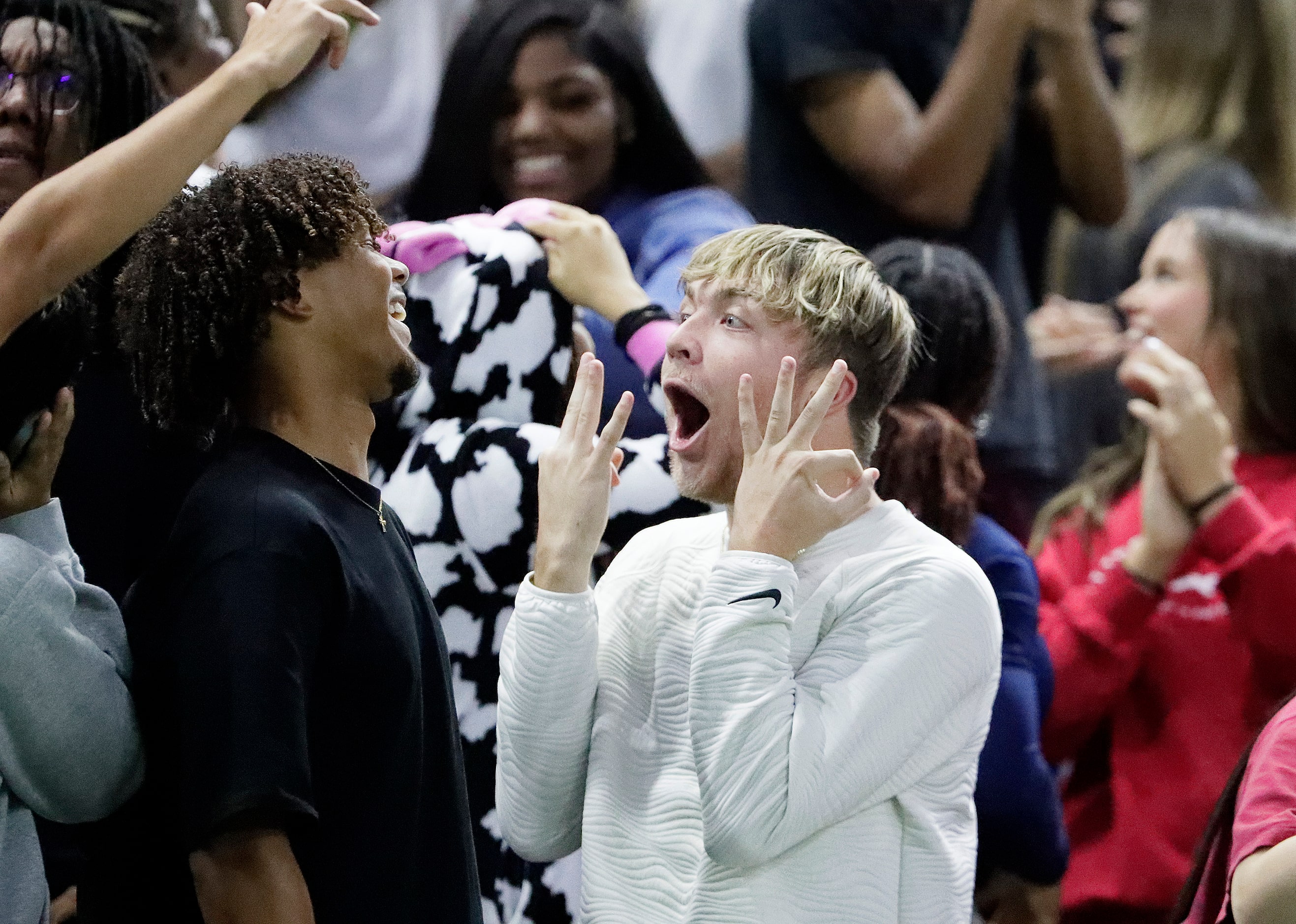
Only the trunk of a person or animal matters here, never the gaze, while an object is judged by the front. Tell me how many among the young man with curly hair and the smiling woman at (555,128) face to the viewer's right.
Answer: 1

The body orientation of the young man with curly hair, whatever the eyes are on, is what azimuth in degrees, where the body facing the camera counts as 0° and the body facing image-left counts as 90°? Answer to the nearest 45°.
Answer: approximately 270°

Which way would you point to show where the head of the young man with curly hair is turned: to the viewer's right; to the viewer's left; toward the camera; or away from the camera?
to the viewer's right

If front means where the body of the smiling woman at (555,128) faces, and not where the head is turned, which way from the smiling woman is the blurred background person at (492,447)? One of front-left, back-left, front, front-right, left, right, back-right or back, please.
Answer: front-left

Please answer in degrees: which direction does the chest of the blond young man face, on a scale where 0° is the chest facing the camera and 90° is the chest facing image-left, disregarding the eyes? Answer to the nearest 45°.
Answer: approximately 45°

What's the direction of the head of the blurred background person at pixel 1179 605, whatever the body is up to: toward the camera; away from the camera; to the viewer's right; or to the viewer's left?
to the viewer's left

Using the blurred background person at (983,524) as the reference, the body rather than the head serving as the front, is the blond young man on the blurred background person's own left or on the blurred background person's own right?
on the blurred background person's own left
